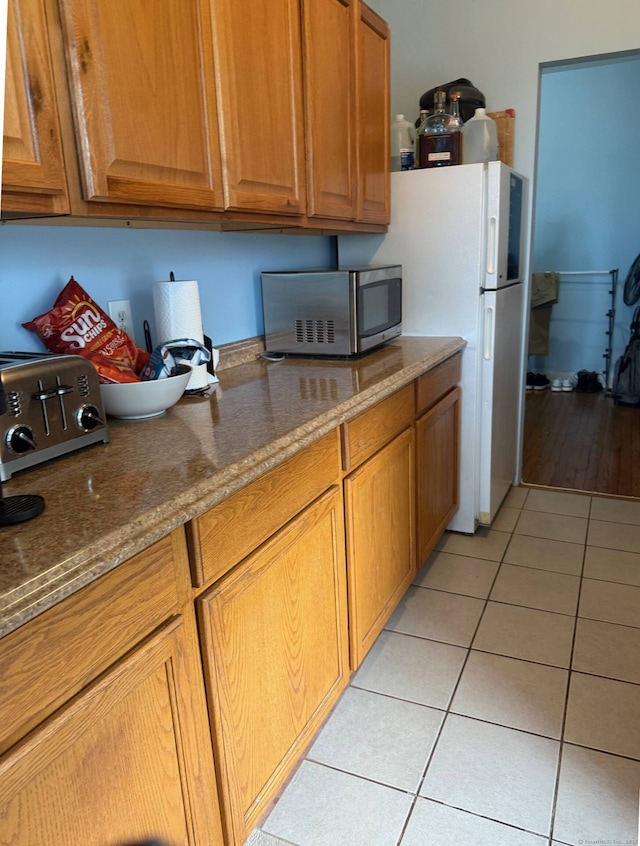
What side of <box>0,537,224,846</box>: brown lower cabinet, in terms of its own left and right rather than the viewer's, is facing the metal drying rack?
left

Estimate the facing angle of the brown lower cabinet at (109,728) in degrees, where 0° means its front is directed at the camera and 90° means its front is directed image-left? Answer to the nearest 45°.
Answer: approximately 315°

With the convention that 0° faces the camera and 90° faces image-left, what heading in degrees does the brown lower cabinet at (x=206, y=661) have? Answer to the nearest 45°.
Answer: approximately 315°

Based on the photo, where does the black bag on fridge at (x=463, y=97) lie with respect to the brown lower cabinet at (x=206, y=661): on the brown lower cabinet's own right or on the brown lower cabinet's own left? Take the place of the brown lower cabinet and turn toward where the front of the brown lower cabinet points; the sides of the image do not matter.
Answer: on the brown lower cabinet's own left

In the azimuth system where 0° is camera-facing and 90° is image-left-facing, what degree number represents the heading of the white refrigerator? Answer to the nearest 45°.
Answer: approximately 270°

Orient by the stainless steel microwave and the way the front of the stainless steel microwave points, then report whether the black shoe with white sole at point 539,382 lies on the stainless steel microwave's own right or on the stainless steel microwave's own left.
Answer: on the stainless steel microwave's own left

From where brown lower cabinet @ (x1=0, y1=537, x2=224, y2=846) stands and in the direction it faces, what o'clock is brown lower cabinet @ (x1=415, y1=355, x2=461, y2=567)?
brown lower cabinet @ (x1=415, y1=355, x2=461, y2=567) is roughly at 9 o'clock from brown lower cabinet @ (x1=0, y1=537, x2=224, y2=846).
